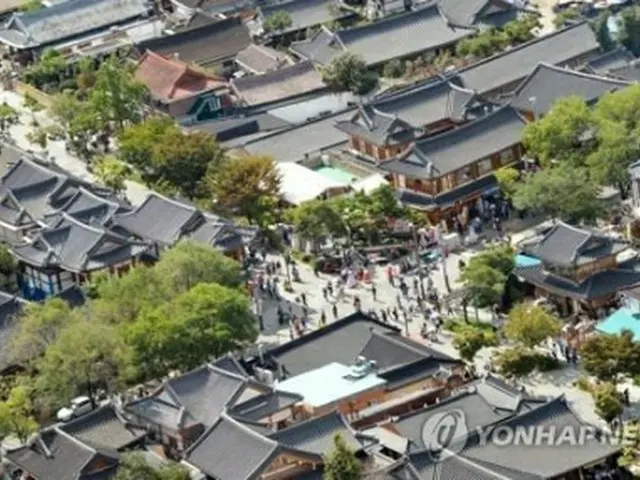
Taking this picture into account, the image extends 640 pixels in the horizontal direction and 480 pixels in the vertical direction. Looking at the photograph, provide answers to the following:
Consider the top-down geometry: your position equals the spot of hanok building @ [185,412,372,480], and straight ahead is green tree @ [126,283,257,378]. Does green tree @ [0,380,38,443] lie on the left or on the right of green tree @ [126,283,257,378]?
left

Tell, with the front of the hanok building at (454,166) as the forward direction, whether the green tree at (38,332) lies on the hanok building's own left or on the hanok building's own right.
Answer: on the hanok building's own right

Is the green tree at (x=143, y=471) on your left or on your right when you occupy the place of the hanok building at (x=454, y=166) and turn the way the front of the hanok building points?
on your right

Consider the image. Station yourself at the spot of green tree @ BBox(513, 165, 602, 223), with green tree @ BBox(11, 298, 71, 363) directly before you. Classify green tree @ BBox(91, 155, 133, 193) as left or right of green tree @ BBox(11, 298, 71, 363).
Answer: right

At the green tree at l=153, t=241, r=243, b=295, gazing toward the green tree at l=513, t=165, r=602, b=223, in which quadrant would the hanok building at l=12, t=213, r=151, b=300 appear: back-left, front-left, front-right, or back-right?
back-left

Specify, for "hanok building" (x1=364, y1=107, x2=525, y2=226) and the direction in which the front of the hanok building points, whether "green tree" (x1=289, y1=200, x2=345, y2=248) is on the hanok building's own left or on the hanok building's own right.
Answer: on the hanok building's own right

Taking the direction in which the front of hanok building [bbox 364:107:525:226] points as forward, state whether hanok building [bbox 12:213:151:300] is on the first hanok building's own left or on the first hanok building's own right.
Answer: on the first hanok building's own right
